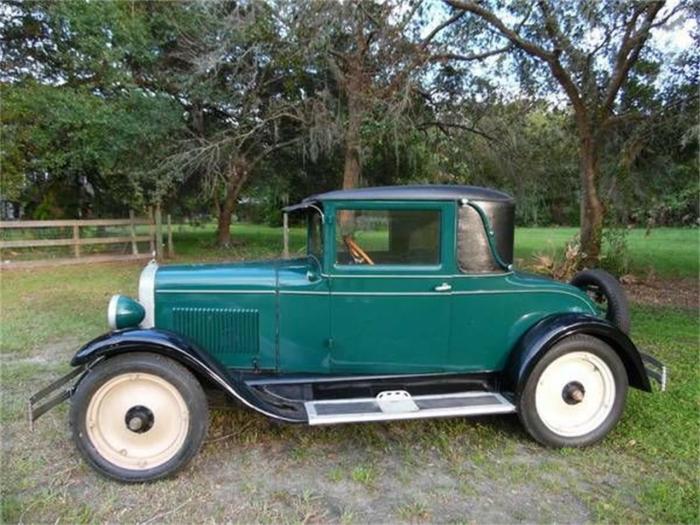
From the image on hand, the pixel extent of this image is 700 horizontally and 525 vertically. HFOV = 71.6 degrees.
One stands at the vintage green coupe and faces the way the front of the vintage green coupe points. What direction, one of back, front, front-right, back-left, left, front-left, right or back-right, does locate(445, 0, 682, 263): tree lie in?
back-right

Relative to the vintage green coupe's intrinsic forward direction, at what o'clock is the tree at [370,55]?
The tree is roughly at 3 o'clock from the vintage green coupe.

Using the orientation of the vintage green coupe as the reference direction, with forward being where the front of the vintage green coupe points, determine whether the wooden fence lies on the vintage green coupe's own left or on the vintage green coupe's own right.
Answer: on the vintage green coupe's own right

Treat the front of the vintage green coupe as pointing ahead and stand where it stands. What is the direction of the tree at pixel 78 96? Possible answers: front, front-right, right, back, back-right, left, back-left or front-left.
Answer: front-right

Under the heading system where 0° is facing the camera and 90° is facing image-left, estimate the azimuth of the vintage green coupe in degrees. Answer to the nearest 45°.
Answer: approximately 90°

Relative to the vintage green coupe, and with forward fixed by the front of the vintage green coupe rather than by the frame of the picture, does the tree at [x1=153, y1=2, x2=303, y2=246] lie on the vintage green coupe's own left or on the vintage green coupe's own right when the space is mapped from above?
on the vintage green coupe's own right
